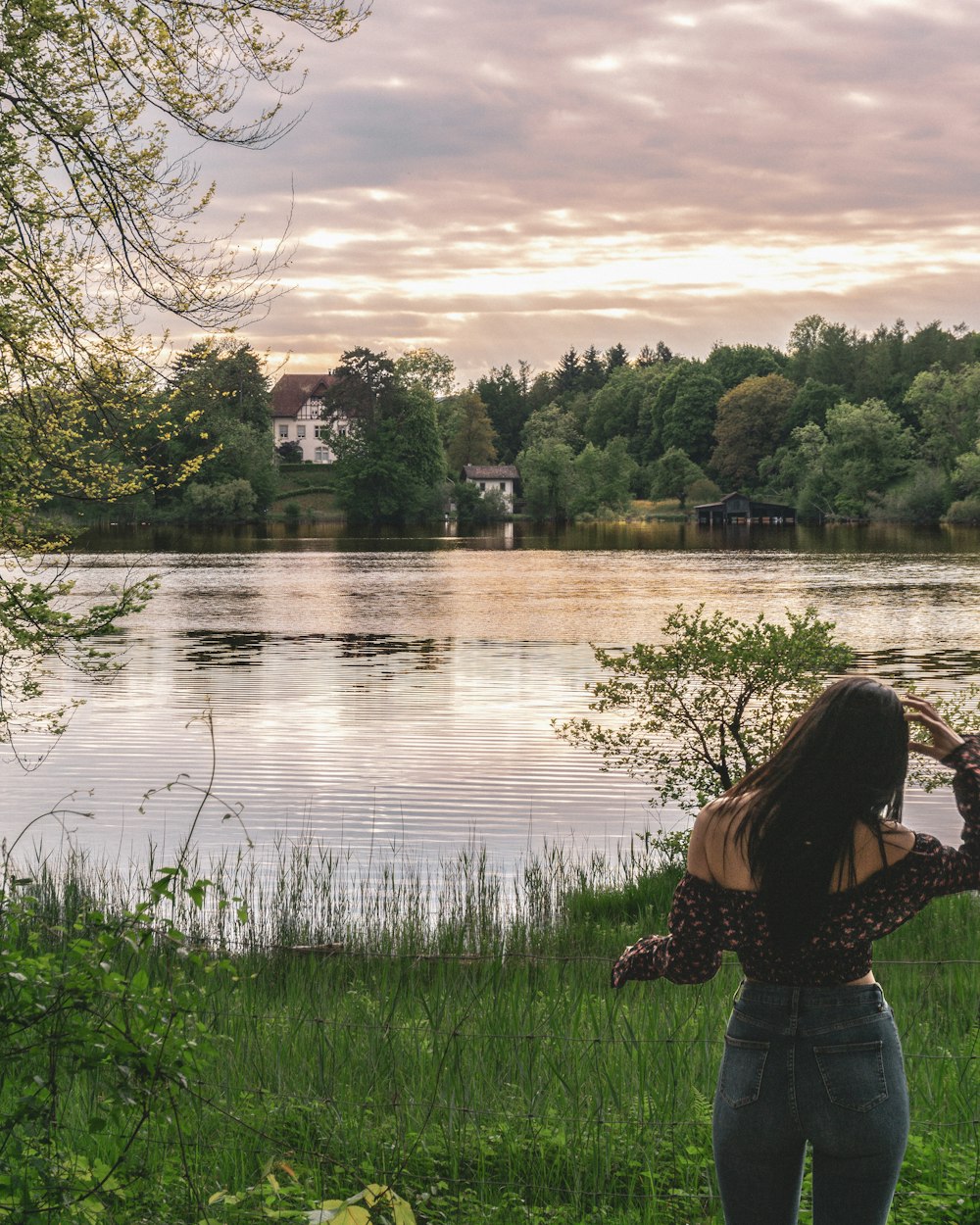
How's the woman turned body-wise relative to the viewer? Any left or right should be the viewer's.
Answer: facing away from the viewer

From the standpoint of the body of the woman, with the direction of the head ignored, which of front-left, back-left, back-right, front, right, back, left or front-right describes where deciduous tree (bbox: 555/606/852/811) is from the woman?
front

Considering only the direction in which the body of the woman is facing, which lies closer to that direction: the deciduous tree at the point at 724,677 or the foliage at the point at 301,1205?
the deciduous tree

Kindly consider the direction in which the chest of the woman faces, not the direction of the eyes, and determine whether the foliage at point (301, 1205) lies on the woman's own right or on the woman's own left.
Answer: on the woman's own left

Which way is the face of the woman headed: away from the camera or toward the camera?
away from the camera
